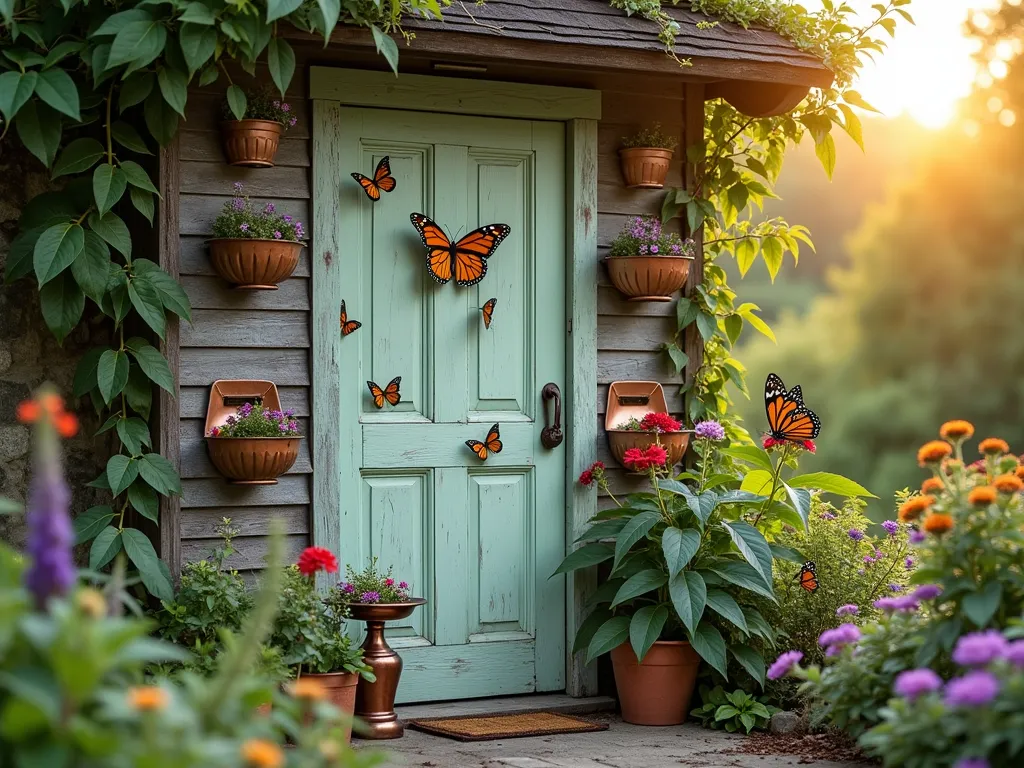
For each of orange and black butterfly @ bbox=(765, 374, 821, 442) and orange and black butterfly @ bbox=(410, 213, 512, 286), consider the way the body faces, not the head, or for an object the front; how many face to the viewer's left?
1

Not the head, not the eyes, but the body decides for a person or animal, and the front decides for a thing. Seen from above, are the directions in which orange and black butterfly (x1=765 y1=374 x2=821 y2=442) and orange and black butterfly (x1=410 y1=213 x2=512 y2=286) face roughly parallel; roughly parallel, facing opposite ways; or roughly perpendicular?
roughly perpendicular

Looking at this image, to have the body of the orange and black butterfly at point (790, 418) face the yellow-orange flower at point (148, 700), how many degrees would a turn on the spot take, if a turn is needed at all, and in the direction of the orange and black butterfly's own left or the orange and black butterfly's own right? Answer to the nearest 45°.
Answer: approximately 90° to the orange and black butterfly's own left

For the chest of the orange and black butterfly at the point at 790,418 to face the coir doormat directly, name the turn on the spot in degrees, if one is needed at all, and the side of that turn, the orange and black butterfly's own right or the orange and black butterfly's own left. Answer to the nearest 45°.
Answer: approximately 45° to the orange and black butterfly's own left
